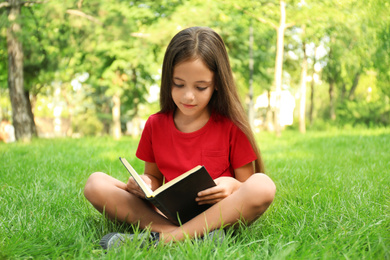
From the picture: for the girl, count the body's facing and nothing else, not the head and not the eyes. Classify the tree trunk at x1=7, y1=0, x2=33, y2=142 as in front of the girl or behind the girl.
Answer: behind

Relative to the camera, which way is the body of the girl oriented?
toward the camera

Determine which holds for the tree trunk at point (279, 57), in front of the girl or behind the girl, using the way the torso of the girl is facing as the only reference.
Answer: behind
